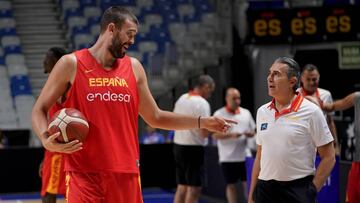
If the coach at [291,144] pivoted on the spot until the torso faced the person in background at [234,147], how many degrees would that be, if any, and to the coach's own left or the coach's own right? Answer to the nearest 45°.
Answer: approximately 135° to the coach's own right

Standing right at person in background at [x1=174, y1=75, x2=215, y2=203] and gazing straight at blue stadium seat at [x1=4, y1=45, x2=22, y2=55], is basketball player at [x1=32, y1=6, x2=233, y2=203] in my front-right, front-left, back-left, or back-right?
back-left

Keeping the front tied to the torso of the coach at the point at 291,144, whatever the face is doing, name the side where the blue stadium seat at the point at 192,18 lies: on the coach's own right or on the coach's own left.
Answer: on the coach's own right

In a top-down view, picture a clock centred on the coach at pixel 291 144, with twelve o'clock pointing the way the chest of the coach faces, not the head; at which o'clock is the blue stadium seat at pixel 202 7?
The blue stadium seat is roughly at 4 o'clock from the coach.

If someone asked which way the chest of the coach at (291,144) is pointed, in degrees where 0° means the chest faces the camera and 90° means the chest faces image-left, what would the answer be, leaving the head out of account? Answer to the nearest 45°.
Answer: approximately 45°
